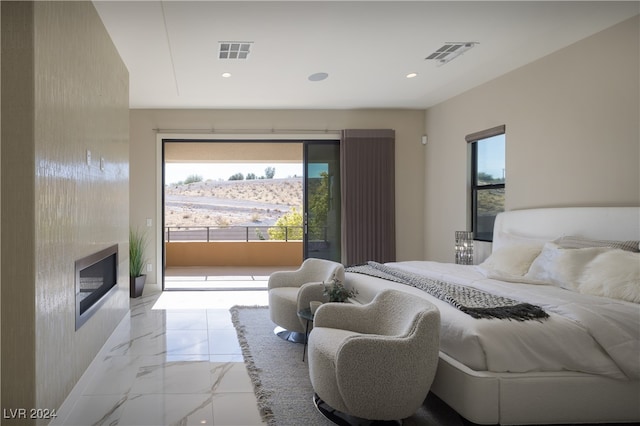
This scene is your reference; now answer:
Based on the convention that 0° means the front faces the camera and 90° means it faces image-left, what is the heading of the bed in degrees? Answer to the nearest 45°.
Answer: approximately 45°

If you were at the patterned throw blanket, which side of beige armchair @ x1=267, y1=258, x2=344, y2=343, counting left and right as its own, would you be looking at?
left

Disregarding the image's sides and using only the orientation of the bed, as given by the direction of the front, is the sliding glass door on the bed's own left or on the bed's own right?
on the bed's own right

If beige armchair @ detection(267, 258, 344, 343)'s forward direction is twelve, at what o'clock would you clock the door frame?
The door frame is roughly at 3 o'clock from the beige armchair.

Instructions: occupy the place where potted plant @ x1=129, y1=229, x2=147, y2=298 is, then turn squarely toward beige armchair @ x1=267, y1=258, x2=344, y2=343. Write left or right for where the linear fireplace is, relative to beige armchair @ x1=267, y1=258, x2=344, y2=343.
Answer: right

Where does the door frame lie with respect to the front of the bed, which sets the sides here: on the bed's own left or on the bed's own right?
on the bed's own right

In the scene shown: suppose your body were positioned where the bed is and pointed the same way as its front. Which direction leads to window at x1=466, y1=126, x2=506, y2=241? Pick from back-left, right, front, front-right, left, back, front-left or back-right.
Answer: back-right

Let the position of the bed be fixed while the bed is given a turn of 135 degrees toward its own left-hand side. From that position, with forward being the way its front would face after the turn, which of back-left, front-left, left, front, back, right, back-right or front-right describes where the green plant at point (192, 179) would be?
back-left

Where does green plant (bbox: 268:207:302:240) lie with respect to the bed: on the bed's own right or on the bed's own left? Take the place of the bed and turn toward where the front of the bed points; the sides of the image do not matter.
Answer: on the bed's own right

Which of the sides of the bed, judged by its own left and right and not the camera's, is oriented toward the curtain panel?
right

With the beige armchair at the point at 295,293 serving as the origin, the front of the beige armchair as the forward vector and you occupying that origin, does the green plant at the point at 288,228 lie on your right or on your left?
on your right
